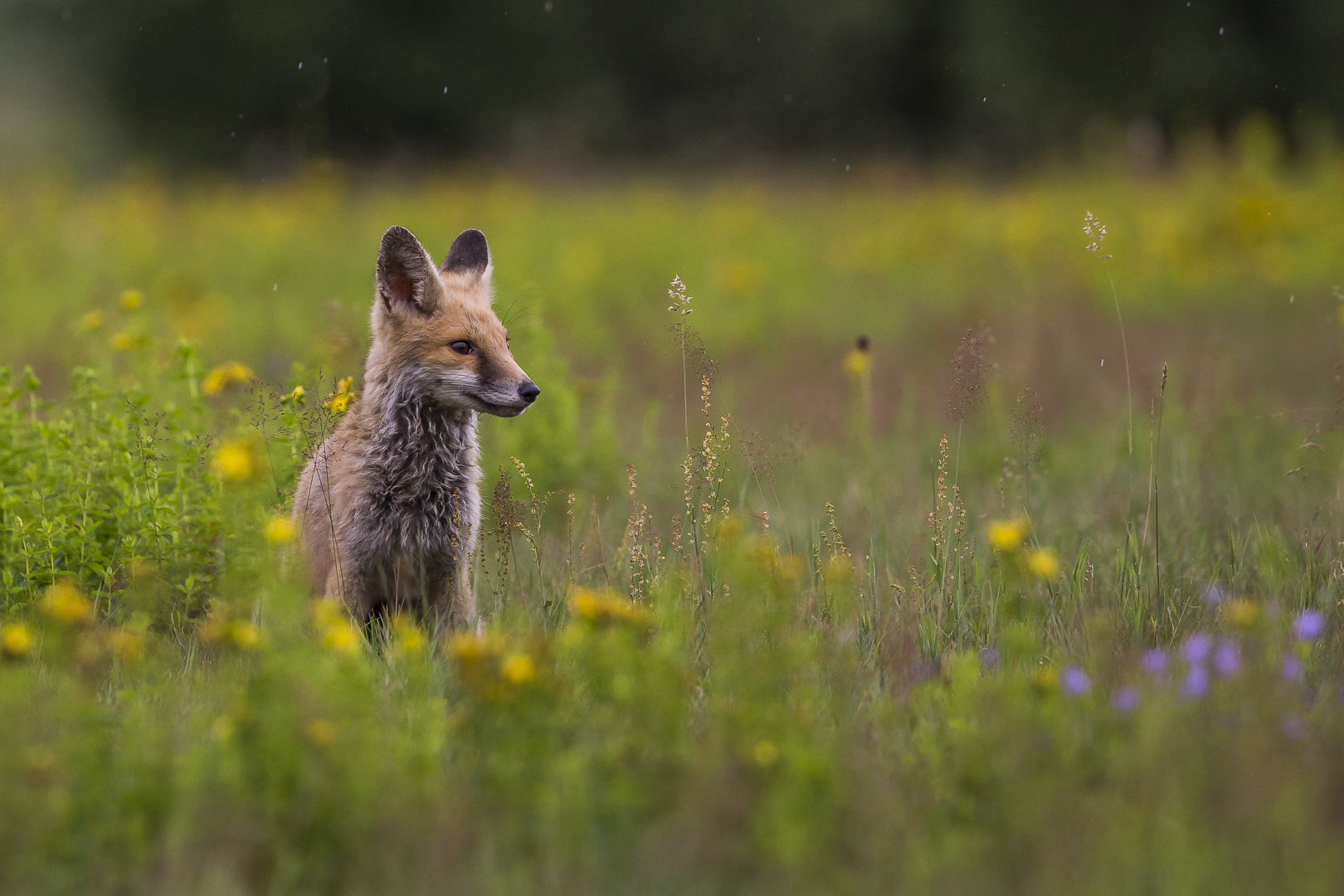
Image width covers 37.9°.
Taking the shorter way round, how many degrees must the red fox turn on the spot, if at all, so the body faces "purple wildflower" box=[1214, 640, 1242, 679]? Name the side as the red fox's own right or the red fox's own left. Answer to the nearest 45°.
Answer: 0° — it already faces it

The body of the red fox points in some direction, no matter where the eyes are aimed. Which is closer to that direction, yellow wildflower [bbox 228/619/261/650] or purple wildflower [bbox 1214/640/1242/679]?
the purple wildflower

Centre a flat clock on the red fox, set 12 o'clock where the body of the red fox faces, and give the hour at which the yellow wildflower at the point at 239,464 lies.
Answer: The yellow wildflower is roughly at 2 o'clock from the red fox.

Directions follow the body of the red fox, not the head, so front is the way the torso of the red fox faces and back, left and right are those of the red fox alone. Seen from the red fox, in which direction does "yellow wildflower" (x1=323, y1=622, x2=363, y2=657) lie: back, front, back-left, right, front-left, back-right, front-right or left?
front-right

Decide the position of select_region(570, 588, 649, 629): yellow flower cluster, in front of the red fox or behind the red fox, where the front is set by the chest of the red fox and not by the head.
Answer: in front

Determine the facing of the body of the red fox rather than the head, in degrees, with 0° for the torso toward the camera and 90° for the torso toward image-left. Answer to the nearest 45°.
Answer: approximately 315°

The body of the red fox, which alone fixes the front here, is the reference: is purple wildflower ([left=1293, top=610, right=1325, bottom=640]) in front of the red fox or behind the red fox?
in front

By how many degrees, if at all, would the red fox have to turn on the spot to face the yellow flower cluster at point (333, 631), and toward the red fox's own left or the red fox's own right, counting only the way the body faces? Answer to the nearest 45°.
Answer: approximately 45° to the red fox's own right

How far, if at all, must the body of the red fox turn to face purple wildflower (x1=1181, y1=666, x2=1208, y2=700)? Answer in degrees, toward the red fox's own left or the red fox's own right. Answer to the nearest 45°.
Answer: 0° — it already faces it

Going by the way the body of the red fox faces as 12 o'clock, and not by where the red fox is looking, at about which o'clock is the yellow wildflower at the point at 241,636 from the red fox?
The yellow wildflower is roughly at 2 o'clock from the red fox.
